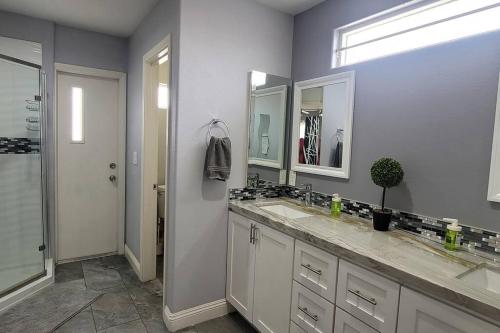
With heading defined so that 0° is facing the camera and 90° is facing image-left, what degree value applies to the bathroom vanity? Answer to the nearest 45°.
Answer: approximately 45°

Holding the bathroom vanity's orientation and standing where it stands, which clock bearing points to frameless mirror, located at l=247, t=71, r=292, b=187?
The frameless mirror is roughly at 3 o'clock from the bathroom vanity.

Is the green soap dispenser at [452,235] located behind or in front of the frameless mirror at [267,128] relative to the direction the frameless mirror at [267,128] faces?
in front

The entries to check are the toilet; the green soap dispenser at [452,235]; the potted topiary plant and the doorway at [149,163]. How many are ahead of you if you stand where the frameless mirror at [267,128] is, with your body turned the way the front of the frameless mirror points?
2

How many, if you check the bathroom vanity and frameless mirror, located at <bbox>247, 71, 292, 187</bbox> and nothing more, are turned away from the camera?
0

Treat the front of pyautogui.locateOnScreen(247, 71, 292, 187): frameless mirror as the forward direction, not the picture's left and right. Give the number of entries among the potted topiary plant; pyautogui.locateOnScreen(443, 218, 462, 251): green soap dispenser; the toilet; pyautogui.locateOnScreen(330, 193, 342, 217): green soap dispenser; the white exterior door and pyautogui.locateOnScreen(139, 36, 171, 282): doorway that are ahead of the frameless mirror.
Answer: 3

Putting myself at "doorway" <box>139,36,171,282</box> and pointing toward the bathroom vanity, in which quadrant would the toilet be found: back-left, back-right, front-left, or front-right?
back-left

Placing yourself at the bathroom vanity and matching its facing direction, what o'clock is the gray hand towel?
The gray hand towel is roughly at 2 o'clock from the bathroom vanity.
